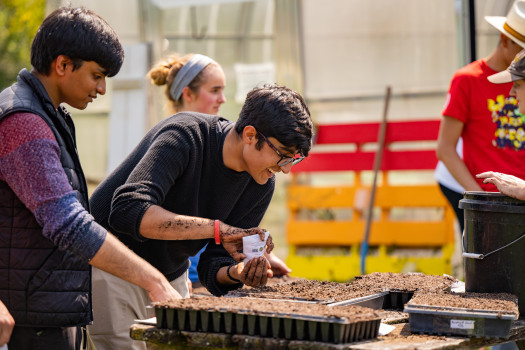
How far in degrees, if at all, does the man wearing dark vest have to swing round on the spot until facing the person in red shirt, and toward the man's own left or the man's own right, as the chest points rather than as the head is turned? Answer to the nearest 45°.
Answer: approximately 45° to the man's own left

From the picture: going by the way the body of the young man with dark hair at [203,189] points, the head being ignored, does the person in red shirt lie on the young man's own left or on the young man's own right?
on the young man's own left

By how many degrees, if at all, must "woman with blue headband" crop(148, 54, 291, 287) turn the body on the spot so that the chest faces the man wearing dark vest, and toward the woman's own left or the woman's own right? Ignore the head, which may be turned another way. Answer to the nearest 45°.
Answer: approximately 90° to the woman's own right

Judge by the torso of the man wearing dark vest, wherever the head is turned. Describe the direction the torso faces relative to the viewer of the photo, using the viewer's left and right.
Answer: facing to the right of the viewer

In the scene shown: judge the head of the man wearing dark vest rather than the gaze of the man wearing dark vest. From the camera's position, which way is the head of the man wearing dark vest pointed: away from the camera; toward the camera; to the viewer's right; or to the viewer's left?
to the viewer's right

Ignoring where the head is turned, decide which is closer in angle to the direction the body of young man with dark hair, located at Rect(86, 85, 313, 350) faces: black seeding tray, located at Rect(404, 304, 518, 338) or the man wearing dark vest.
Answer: the black seeding tray
